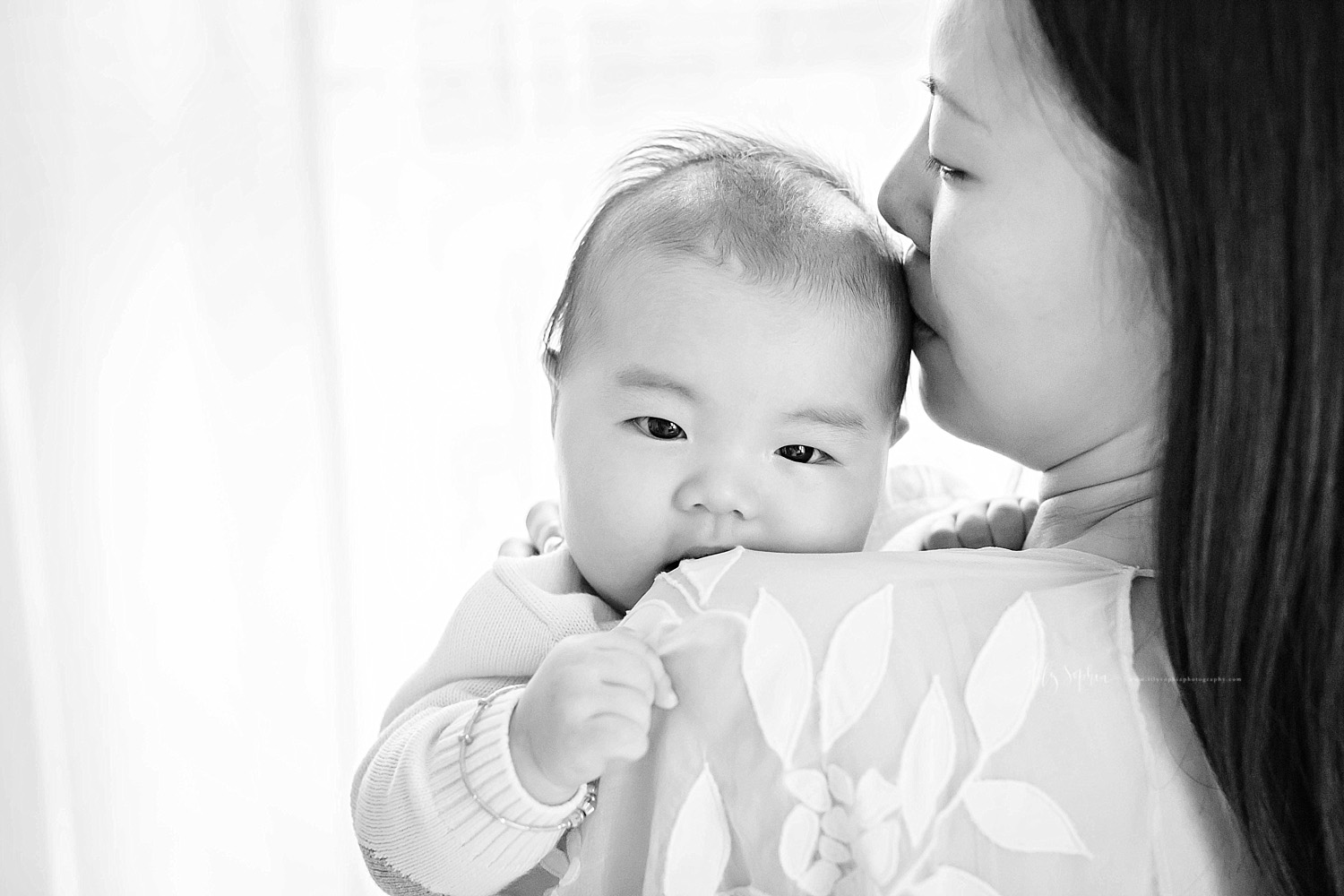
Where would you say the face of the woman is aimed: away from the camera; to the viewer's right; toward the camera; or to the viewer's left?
to the viewer's left

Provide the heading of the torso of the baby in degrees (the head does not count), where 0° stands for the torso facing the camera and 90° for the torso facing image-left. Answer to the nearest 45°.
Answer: approximately 0°
